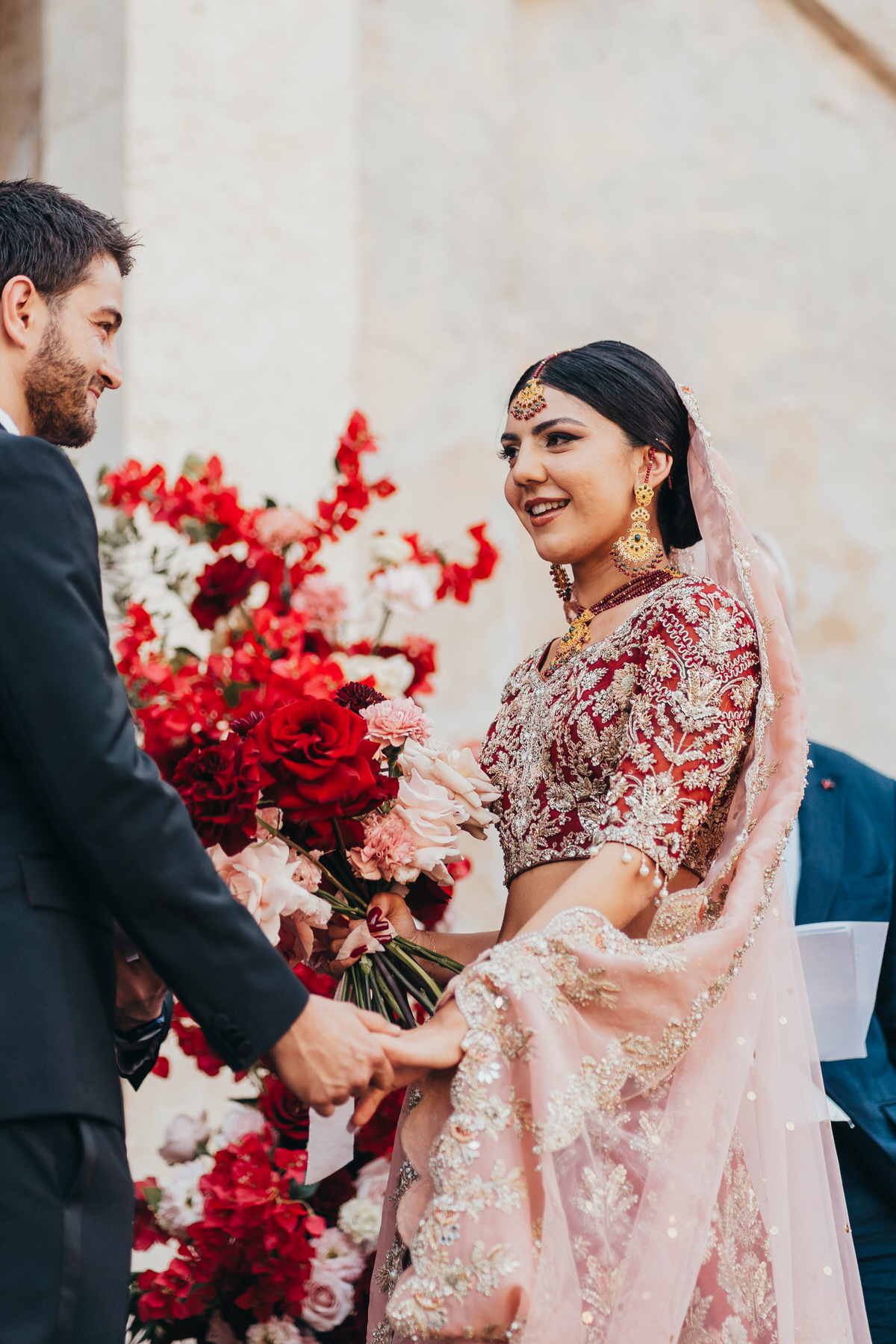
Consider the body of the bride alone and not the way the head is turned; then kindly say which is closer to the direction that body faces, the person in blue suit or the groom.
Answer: the groom

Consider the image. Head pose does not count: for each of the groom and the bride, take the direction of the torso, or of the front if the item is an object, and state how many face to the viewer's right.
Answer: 1

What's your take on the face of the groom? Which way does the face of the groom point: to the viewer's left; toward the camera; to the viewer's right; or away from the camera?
to the viewer's right

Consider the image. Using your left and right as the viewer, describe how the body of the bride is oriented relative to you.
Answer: facing the viewer and to the left of the viewer

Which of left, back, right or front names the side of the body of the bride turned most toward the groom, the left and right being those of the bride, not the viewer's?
front

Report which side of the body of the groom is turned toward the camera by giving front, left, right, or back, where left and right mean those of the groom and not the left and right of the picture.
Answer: right

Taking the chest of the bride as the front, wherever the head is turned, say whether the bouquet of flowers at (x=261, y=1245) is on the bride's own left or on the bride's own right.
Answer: on the bride's own right

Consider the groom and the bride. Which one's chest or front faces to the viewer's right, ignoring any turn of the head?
the groom

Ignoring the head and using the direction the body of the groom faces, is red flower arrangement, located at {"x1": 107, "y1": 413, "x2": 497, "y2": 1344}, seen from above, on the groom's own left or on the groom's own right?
on the groom's own left

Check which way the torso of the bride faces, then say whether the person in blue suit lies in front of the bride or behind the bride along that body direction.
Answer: behind
